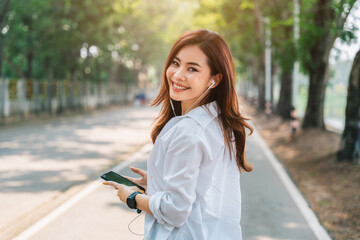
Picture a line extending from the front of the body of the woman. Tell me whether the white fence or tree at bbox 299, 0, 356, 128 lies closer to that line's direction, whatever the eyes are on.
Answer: the white fence

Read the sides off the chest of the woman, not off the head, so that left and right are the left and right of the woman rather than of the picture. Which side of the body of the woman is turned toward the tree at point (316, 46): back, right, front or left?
right

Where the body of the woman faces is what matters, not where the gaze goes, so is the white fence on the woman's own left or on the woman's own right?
on the woman's own right

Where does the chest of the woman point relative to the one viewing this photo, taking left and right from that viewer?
facing to the left of the viewer
